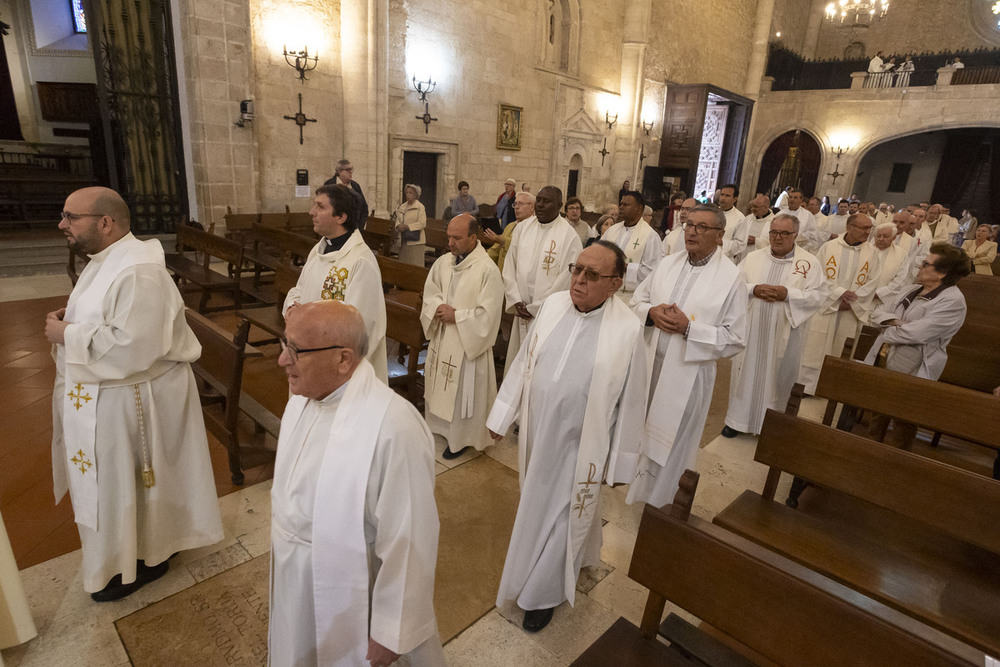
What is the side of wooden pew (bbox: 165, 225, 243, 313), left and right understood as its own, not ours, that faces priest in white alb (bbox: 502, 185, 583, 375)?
left

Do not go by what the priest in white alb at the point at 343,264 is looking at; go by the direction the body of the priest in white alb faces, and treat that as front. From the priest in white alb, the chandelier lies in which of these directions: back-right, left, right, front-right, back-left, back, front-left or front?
back

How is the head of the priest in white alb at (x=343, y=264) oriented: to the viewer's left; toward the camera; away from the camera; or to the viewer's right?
to the viewer's left

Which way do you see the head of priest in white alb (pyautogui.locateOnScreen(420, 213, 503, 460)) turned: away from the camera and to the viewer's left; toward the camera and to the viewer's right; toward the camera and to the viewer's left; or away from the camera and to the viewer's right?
toward the camera and to the viewer's left

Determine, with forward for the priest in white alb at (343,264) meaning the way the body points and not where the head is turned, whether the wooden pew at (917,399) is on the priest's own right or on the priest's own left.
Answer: on the priest's own left

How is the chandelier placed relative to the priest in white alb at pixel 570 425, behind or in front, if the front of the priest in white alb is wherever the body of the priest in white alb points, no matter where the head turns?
behind

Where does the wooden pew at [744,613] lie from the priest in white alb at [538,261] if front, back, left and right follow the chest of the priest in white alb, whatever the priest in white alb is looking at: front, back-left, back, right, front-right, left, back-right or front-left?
front-left

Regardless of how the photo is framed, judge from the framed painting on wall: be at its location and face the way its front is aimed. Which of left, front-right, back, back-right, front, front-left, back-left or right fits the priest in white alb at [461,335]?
front-right

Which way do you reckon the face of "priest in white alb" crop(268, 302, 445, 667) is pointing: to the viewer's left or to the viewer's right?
to the viewer's left

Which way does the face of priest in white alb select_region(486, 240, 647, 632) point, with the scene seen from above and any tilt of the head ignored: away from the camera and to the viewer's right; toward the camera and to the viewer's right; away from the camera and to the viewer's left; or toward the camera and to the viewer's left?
toward the camera and to the viewer's left

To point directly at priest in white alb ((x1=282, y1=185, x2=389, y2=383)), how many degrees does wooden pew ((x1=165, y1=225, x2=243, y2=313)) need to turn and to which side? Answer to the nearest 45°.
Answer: approximately 45° to its left

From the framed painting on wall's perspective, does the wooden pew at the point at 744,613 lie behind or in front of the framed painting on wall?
in front
